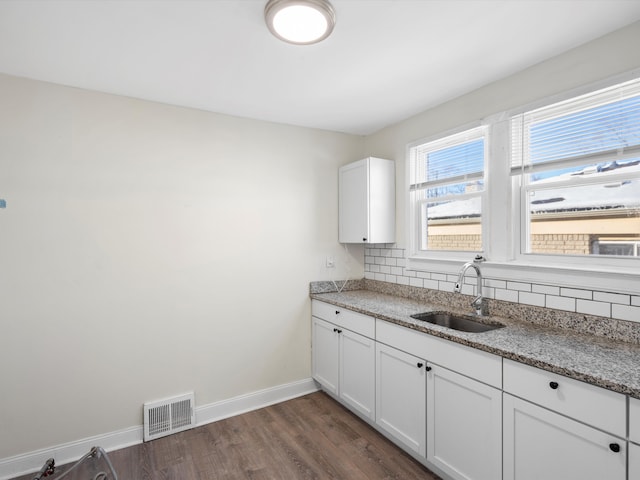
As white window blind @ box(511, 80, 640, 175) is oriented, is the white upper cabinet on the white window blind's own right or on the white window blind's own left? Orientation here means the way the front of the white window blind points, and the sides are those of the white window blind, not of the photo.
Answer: on the white window blind's own right

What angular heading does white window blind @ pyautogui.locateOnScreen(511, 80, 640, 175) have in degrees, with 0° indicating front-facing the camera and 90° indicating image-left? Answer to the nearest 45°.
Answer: approximately 45°

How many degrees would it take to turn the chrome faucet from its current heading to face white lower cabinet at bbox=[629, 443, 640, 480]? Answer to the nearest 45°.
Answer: approximately 90° to its left

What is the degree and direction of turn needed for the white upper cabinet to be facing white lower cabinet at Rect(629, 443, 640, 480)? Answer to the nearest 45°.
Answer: approximately 90° to its left

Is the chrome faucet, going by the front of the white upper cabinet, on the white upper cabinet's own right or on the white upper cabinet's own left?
on the white upper cabinet's own left

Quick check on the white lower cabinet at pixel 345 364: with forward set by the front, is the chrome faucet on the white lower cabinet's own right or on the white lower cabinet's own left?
on the white lower cabinet's own left

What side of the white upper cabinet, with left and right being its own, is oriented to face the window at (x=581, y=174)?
left

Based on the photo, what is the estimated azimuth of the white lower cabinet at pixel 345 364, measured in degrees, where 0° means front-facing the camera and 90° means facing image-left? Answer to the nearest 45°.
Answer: approximately 45°
